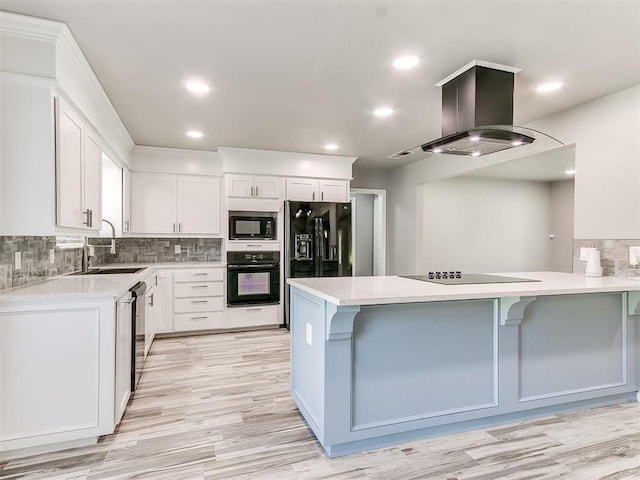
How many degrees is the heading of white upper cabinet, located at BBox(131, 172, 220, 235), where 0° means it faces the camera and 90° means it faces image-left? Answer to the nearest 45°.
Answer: approximately 0°

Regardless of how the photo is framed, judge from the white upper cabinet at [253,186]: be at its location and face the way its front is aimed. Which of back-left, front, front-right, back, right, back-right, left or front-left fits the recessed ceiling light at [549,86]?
front-left

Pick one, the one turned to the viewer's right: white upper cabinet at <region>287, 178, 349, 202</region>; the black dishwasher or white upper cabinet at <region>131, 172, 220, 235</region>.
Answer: the black dishwasher

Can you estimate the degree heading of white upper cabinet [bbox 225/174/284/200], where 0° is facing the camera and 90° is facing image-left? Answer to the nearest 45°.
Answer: approximately 0°

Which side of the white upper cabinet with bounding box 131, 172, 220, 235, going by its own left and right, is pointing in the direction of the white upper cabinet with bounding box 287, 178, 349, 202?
left

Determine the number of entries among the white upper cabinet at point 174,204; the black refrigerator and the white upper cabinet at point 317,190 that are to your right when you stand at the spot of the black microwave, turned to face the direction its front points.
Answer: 1

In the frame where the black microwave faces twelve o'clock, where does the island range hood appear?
The island range hood is roughly at 11 o'clock from the black microwave.

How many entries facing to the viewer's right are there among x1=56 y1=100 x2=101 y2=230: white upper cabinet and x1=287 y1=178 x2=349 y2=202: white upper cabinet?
1

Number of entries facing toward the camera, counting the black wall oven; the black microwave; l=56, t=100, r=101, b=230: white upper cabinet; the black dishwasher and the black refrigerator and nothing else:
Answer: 3

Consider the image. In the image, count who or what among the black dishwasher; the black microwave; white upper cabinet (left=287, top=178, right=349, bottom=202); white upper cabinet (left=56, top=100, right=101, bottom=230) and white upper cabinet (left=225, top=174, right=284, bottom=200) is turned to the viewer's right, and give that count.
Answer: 2

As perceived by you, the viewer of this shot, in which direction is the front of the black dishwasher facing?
facing to the right of the viewer

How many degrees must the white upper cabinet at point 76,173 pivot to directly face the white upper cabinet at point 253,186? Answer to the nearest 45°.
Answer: approximately 45° to its left
